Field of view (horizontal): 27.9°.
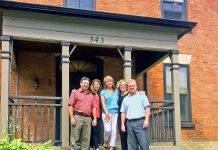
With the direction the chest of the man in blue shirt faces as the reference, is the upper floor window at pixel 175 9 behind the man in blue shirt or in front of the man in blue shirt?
behind

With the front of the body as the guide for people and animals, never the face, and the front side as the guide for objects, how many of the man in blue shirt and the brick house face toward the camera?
2

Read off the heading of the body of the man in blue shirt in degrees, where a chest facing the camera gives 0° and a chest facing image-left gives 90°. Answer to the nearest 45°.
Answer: approximately 0°
